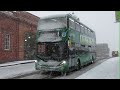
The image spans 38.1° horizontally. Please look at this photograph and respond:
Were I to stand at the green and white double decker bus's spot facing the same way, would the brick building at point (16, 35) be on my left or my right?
on my right

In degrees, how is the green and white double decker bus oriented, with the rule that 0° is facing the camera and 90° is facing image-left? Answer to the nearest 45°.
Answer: approximately 45°
